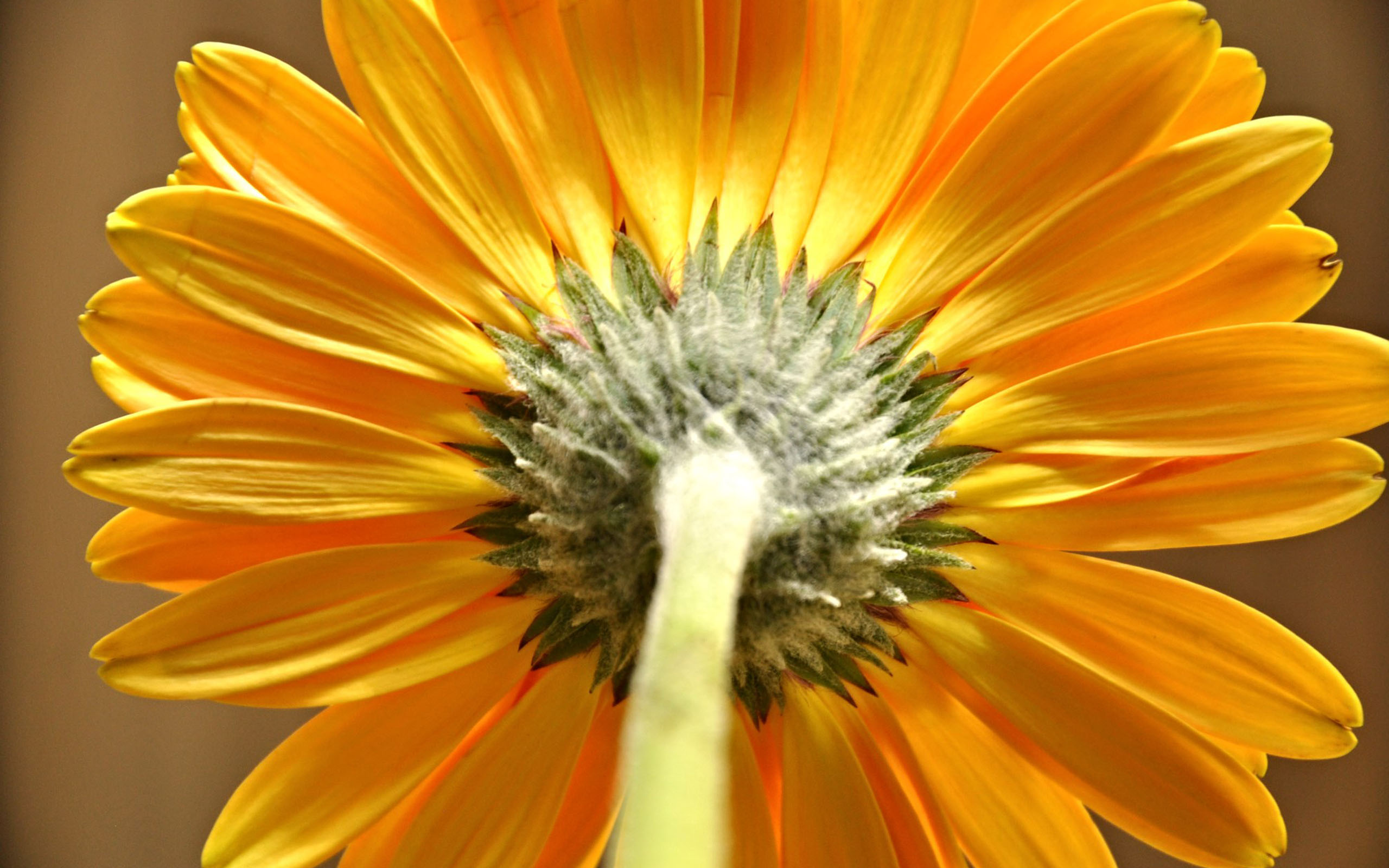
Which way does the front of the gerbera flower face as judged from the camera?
facing away from the viewer
